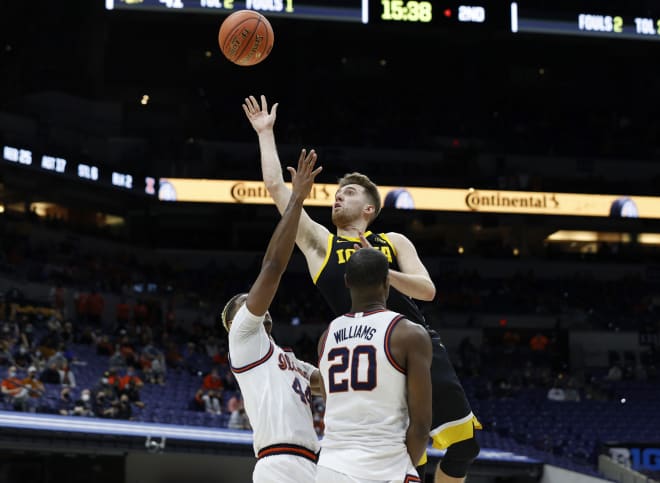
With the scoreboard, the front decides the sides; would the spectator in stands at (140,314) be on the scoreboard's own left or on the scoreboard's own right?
on the scoreboard's own right

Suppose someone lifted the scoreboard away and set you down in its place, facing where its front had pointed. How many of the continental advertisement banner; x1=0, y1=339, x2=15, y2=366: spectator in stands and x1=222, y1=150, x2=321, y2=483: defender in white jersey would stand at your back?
1

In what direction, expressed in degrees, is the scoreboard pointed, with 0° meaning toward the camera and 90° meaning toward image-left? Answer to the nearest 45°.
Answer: approximately 0°

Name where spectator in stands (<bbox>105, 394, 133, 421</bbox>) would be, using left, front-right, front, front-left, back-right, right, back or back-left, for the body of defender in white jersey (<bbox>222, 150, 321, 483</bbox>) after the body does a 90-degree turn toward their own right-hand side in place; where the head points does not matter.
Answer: back-right

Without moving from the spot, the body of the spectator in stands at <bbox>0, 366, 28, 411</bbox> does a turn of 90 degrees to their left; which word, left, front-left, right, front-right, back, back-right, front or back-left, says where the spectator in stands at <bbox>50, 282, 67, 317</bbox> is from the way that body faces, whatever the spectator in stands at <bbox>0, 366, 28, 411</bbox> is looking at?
front-left

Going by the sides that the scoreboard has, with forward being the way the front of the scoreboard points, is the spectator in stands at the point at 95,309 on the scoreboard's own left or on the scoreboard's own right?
on the scoreboard's own right

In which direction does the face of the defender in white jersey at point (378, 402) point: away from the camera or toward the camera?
away from the camera

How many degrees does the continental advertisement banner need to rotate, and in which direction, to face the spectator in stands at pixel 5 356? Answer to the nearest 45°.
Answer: approximately 45° to its right

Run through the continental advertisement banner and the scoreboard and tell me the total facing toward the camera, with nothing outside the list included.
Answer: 2
